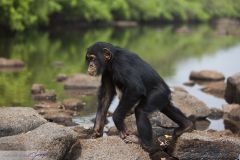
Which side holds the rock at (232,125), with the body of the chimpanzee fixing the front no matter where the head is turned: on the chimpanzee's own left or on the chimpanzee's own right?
on the chimpanzee's own right

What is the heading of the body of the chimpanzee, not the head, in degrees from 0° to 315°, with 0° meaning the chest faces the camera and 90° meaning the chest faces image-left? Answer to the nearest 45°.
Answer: approximately 90°

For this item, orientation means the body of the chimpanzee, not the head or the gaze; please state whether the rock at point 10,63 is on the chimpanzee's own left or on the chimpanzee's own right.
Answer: on the chimpanzee's own right

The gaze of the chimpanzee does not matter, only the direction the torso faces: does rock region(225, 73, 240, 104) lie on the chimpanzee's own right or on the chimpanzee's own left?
on the chimpanzee's own right

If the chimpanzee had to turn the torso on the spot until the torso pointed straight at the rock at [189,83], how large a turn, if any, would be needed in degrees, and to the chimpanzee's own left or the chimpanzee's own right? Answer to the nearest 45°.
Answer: approximately 90° to the chimpanzee's own right
